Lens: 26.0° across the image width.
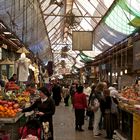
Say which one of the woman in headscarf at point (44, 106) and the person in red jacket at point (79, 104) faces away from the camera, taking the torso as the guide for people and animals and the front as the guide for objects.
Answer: the person in red jacket

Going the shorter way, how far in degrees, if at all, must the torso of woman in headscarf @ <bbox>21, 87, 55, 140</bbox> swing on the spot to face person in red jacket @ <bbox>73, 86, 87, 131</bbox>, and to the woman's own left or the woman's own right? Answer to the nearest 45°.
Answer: approximately 135° to the woman's own right

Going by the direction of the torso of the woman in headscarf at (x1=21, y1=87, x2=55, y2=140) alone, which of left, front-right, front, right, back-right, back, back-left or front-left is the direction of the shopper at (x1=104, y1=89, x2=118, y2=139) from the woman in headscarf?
back

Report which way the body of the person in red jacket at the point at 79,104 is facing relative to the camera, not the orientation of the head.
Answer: away from the camera

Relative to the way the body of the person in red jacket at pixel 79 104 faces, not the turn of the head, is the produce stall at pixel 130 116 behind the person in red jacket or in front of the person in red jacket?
behind

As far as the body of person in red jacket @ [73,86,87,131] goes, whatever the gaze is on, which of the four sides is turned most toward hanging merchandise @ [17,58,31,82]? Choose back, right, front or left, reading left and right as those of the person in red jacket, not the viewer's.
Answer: left

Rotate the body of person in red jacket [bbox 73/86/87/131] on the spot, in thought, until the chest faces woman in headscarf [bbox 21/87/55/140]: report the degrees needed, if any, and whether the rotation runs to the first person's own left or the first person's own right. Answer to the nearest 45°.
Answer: approximately 180°

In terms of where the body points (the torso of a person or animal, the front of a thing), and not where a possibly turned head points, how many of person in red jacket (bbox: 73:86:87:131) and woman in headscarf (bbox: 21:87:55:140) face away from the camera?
1

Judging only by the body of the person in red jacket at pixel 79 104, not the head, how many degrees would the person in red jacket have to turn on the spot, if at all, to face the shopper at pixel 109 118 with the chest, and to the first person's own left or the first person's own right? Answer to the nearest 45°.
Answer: approximately 135° to the first person's own right
